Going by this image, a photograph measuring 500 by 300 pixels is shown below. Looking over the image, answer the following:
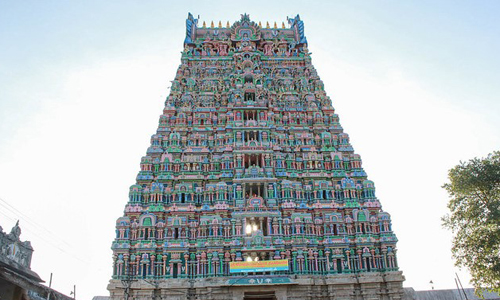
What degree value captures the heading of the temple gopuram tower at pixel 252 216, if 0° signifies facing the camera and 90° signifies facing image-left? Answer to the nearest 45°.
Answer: approximately 0°

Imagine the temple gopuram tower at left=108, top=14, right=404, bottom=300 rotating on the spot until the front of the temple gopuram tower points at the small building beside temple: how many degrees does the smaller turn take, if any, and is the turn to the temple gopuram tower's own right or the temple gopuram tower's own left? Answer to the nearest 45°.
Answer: approximately 45° to the temple gopuram tower's own right

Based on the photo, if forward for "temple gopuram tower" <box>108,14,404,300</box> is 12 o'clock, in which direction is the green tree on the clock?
The green tree is roughly at 10 o'clock from the temple gopuram tower.
